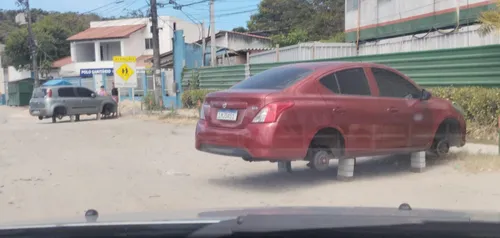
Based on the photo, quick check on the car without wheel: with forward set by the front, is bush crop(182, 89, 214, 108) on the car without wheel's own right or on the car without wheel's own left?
on the car without wheel's own left

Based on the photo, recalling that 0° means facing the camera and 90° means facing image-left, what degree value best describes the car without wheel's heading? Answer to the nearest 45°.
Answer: approximately 225°

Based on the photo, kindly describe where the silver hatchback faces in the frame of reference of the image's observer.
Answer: facing away from the viewer and to the right of the viewer
